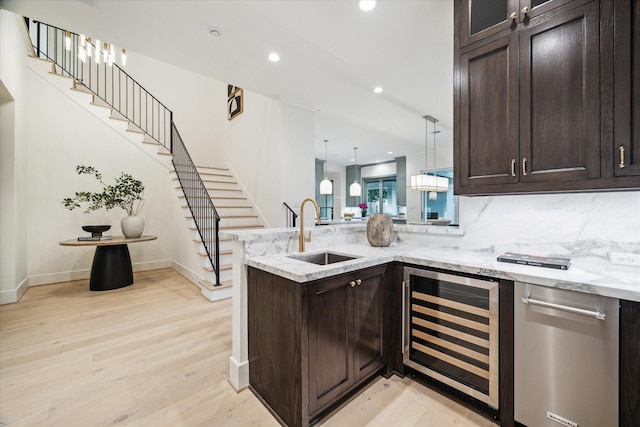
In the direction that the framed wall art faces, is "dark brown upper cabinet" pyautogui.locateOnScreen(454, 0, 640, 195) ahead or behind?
ahead

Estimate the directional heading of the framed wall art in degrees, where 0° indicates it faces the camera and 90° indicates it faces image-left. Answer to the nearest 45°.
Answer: approximately 315°

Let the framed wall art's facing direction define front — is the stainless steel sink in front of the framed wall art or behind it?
in front

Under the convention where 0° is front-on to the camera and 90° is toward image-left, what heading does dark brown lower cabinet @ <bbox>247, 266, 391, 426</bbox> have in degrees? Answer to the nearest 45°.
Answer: approximately 315°

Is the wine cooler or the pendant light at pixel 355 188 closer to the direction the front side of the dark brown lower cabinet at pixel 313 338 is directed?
the wine cooler

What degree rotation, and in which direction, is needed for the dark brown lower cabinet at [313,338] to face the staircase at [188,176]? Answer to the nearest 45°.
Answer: approximately 180°

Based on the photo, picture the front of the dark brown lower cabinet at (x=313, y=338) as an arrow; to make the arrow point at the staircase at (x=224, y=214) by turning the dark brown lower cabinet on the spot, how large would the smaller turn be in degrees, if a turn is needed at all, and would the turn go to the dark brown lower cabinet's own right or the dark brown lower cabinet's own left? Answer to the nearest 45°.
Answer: approximately 180°

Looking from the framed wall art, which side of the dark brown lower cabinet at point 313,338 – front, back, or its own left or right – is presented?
back

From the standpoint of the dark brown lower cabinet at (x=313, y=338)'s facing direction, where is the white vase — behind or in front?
behind
